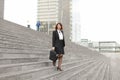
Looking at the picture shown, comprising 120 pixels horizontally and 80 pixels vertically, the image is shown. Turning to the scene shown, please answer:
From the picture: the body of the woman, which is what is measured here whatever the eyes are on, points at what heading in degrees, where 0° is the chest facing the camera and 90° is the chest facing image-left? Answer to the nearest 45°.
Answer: approximately 315°
